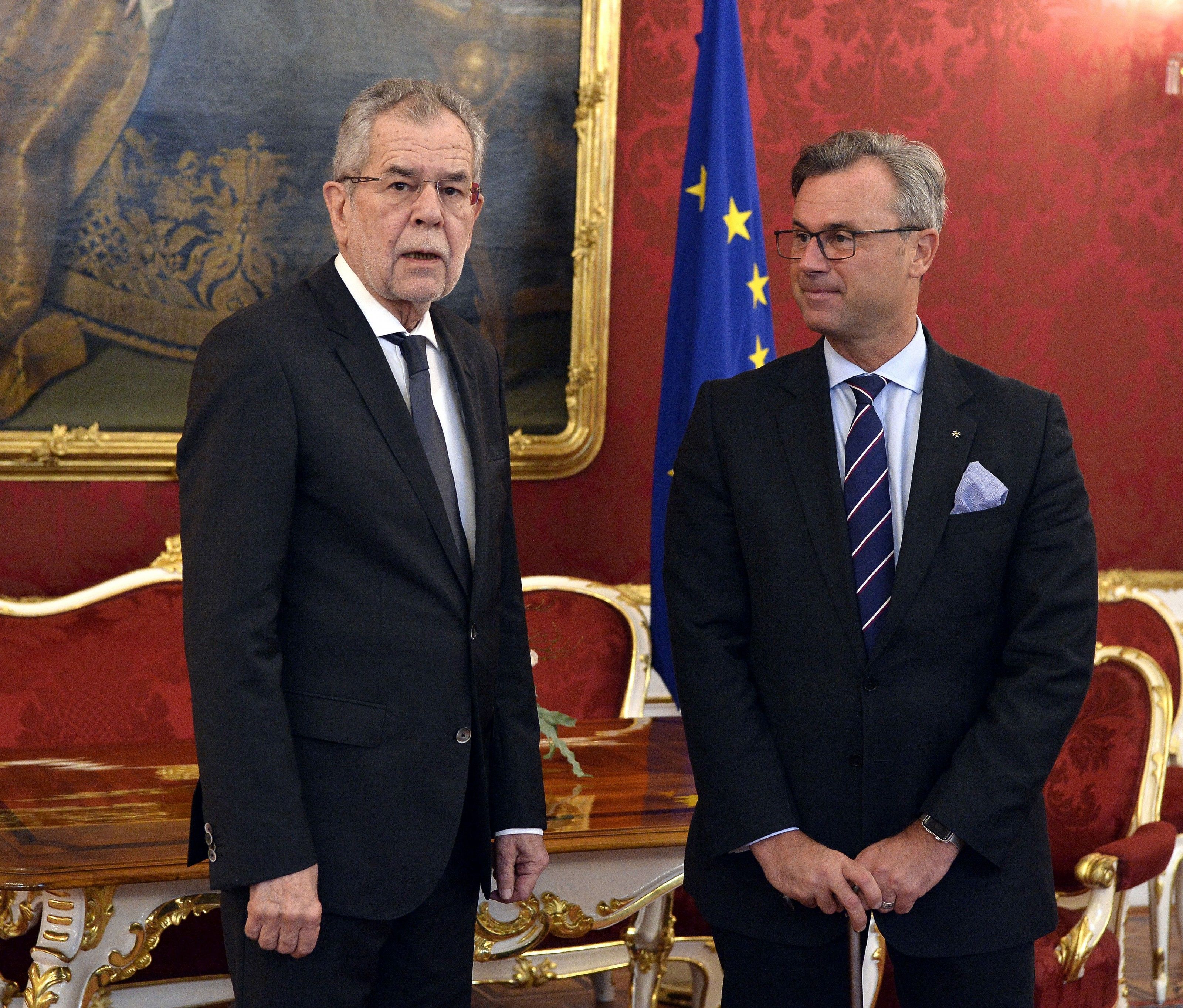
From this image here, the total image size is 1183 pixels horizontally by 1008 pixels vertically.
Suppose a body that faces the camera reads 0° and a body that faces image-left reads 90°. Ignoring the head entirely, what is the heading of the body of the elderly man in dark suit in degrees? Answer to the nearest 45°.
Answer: approximately 315°

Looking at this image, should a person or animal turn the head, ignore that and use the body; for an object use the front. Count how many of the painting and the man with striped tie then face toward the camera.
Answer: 2

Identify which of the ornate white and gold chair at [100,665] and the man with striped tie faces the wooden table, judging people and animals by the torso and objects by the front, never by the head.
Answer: the ornate white and gold chair

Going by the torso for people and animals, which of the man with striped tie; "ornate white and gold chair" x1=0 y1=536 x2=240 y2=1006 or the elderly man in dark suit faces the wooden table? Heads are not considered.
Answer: the ornate white and gold chair

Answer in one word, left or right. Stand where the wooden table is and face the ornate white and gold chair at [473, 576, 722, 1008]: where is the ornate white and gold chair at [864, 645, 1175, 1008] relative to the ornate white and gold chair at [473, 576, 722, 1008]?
right

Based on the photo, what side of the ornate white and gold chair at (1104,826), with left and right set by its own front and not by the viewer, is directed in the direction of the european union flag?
right

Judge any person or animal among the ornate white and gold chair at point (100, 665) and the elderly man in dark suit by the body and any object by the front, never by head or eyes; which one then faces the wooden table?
the ornate white and gold chair
